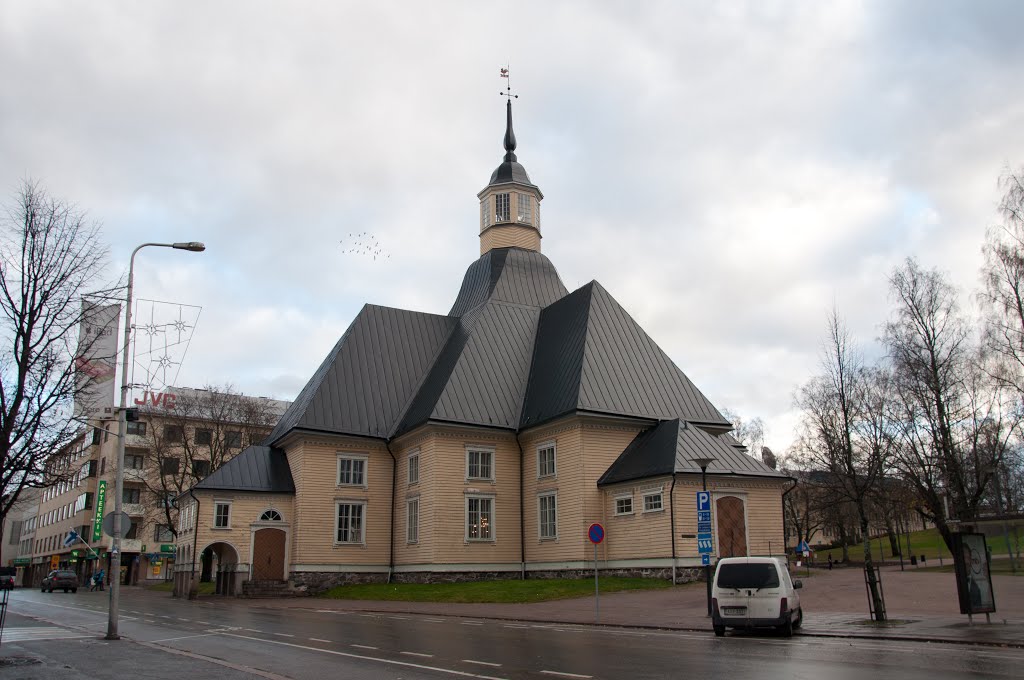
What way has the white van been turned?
away from the camera

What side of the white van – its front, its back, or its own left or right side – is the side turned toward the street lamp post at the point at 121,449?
left
